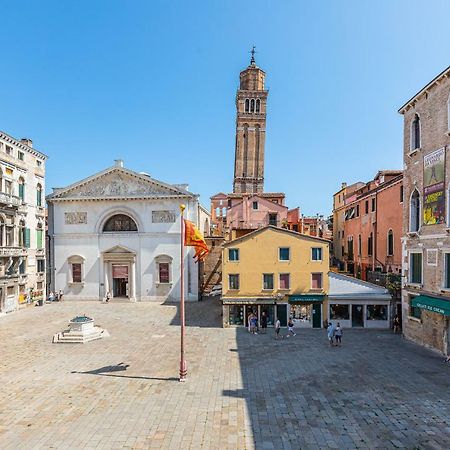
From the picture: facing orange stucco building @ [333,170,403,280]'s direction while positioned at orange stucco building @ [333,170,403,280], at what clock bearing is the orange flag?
The orange flag is roughly at 11 o'clock from the orange stucco building.

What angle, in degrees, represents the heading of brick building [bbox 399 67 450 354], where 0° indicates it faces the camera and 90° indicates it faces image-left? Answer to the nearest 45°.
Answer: approximately 45°

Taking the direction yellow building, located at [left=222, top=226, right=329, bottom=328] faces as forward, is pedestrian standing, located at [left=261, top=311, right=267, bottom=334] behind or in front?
in front

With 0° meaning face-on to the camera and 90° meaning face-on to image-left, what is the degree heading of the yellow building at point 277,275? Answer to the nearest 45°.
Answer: approximately 0°

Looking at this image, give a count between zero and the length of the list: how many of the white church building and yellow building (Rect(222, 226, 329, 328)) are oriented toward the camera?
2

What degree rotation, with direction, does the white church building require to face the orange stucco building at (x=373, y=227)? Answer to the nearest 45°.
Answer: approximately 45° to its left

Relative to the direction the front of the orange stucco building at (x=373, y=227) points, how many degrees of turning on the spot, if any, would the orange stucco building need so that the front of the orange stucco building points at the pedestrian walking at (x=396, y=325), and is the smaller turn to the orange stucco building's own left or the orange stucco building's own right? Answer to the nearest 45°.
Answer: approximately 45° to the orange stucco building's own left
